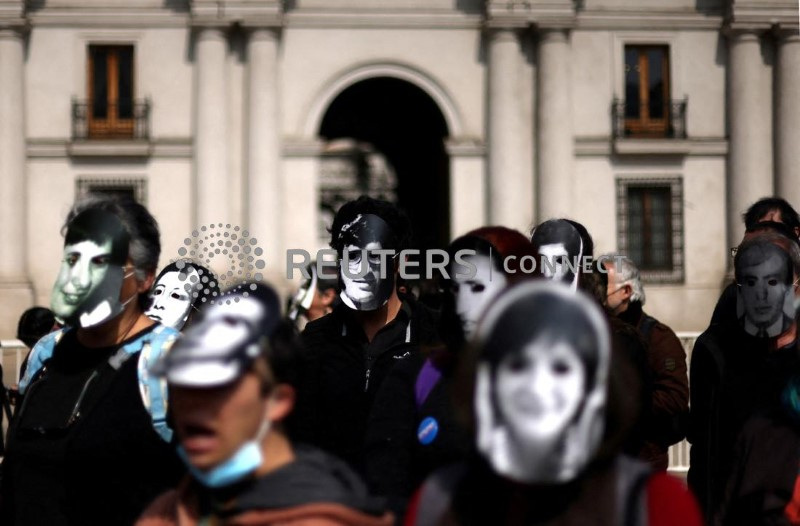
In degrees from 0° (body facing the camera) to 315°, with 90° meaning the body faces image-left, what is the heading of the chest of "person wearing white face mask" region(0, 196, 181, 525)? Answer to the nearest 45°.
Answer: approximately 45°

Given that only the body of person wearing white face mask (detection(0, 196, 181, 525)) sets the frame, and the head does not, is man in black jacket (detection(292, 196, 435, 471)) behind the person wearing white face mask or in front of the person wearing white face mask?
behind

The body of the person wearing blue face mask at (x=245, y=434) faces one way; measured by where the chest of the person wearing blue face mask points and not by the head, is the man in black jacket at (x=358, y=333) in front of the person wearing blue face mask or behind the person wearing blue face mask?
behind

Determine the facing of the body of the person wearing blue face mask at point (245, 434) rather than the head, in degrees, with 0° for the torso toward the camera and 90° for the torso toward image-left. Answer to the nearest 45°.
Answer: approximately 45°

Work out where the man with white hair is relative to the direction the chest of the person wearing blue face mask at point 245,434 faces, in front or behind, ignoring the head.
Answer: behind

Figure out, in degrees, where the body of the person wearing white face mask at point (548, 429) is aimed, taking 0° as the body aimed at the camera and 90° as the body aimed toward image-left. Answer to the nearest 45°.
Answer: approximately 0°

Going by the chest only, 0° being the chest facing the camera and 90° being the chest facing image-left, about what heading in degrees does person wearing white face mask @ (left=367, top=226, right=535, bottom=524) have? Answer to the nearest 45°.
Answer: approximately 45°

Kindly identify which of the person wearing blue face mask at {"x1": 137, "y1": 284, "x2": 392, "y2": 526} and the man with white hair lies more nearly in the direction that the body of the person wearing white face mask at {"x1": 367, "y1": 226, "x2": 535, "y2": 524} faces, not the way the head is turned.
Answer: the person wearing blue face mask

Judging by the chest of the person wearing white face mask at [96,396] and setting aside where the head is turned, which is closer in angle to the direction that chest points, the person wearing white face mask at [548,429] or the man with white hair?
the person wearing white face mask

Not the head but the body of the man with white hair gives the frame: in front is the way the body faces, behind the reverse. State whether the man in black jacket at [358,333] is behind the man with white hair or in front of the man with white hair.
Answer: in front
